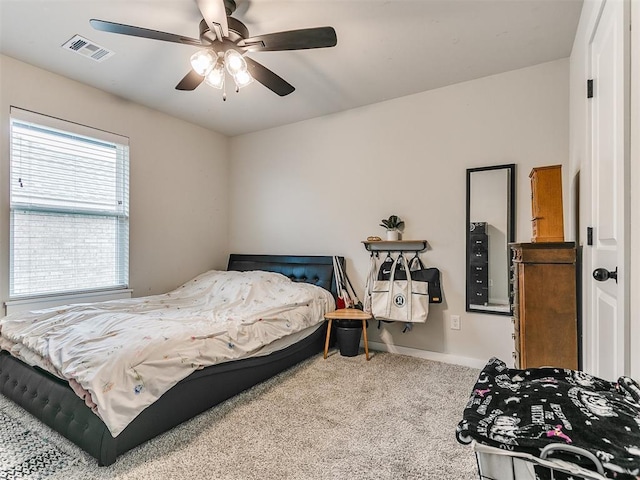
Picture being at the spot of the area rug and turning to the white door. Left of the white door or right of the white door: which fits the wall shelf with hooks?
left

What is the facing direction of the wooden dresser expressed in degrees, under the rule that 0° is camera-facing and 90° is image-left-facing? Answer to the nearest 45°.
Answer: approximately 90°

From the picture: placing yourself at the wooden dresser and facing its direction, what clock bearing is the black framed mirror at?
The black framed mirror is roughly at 2 o'clock from the wooden dresser.

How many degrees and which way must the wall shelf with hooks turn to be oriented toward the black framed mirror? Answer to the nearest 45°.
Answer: approximately 90° to its left

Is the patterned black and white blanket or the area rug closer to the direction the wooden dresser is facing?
the area rug

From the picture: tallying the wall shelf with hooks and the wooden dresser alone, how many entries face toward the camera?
1

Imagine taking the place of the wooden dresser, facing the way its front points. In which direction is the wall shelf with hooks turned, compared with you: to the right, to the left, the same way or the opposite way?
to the left

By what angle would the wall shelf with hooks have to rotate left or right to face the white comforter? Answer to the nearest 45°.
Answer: approximately 45° to its right

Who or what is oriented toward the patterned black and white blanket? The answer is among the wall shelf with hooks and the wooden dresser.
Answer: the wall shelf with hooks

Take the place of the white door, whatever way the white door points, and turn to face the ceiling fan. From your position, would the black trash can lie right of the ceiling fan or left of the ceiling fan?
right
